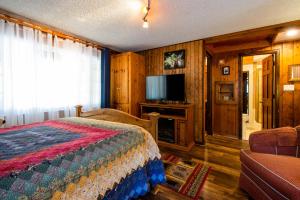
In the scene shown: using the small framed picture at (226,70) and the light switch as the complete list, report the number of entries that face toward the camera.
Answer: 2

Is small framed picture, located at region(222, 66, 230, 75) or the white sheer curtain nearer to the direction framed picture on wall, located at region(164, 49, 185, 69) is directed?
the white sheer curtain

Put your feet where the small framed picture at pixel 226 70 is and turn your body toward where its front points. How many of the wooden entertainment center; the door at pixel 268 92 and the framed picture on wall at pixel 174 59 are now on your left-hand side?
1

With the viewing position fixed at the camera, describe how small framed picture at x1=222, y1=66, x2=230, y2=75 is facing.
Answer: facing the viewer

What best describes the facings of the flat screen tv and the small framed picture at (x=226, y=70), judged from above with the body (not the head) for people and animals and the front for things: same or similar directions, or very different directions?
same or similar directions

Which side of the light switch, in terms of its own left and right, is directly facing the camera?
front

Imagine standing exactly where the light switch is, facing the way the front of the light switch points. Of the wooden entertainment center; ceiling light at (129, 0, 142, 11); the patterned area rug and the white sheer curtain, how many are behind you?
0

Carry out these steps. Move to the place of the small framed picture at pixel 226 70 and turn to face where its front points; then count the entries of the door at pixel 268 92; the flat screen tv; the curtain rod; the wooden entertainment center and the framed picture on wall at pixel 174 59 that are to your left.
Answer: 1

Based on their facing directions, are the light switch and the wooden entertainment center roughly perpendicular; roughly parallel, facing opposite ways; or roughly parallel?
roughly parallel

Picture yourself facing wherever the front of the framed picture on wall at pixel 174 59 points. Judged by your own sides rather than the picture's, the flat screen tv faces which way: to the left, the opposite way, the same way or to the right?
the same way

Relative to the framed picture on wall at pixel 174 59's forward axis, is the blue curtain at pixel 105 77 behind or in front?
in front

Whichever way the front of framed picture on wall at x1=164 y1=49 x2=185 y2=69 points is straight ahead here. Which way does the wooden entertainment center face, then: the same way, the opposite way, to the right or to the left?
the same way

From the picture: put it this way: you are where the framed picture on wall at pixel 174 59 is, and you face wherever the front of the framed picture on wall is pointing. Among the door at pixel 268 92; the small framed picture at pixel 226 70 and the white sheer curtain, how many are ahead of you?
1
